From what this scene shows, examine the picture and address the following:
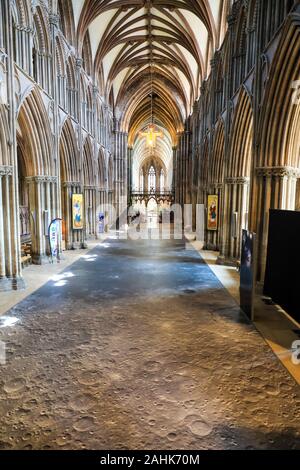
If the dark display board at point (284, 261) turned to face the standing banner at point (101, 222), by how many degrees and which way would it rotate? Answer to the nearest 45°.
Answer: approximately 90° to its right

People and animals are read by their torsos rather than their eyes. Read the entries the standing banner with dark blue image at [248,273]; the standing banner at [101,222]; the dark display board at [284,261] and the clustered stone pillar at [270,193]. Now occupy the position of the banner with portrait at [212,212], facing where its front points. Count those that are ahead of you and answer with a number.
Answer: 3

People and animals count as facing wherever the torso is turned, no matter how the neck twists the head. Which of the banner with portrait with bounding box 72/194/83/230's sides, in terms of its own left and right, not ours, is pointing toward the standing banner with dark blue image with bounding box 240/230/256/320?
front

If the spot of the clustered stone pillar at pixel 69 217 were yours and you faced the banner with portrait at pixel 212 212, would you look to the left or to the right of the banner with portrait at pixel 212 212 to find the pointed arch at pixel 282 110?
right

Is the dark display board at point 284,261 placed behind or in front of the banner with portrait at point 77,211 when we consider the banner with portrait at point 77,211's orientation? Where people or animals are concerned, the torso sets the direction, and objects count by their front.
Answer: in front

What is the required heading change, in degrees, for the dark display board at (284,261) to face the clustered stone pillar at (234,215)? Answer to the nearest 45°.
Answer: approximately 135° to its right

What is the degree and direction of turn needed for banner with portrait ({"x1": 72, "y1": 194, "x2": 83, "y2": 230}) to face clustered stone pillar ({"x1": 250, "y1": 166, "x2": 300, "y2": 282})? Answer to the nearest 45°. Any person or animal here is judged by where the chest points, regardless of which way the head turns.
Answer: approximately 45° to its left

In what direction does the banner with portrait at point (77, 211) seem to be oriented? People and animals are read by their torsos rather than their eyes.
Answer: toward the camera

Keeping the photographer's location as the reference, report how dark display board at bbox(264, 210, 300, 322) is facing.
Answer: facing the viewer and to the left of the viewer

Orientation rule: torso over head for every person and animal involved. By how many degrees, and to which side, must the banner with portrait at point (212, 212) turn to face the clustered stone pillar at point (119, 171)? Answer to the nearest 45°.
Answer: approximately 135° to its right

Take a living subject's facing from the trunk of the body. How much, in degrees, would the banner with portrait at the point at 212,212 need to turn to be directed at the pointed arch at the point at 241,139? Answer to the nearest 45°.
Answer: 0° — it already faces it

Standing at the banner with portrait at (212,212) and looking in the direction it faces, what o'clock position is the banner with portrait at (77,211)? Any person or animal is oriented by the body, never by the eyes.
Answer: the banner with portrait at (77,211) is roughly at 3 o'clock from the banner with portrait at (212,212).

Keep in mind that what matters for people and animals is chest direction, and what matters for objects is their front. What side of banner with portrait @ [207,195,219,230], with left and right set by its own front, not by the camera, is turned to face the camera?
front

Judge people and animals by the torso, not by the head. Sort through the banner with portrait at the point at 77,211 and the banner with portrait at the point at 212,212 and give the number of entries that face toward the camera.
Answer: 2
